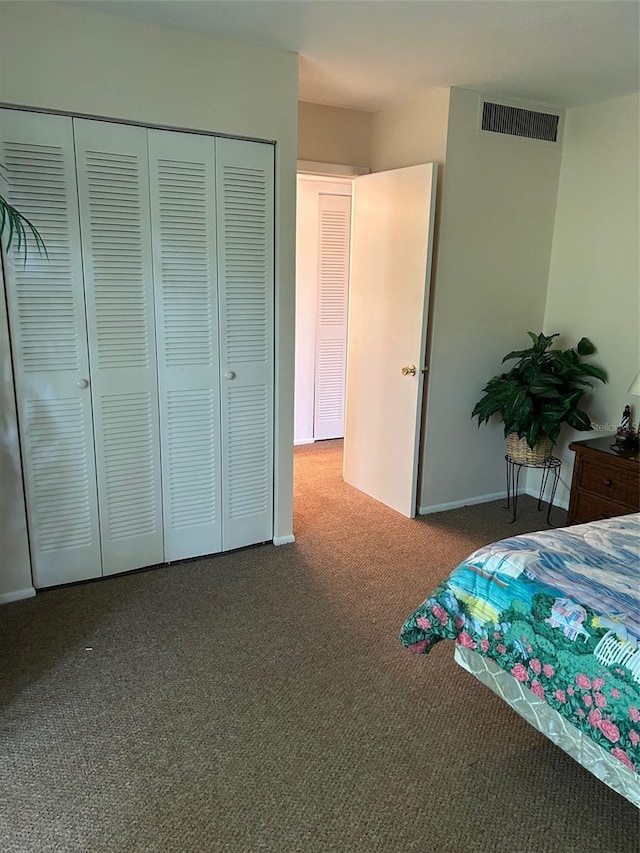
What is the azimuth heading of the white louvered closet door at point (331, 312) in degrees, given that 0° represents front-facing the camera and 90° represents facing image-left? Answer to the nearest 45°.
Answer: approximately 0°

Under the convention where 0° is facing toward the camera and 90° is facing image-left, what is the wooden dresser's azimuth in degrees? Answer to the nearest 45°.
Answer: approximately 45°

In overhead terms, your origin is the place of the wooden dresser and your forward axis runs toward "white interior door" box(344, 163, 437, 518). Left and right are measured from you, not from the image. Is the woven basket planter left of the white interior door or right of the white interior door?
right

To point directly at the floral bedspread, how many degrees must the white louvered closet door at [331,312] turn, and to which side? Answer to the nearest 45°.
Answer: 0° — it already faces it

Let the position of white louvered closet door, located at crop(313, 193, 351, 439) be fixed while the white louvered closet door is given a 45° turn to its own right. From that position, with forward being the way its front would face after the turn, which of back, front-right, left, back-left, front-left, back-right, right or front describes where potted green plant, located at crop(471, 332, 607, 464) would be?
left

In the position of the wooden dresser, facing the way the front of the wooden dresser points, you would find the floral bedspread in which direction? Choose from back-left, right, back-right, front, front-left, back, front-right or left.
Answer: front-left

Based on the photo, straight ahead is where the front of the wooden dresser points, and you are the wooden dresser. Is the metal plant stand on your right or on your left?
on your right

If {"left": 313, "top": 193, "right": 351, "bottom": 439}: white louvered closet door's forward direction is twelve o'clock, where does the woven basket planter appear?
The woven basket planter is roughly at 11 o'clock from the white louvered closet door.

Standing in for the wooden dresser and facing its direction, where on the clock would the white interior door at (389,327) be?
The white interior door is roughly at 2 o'clock from the wooden dresser.

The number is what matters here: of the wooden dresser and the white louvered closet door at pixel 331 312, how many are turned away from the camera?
0

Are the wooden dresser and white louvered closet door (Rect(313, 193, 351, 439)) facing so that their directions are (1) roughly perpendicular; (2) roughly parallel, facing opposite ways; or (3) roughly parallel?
roughly perpendicular

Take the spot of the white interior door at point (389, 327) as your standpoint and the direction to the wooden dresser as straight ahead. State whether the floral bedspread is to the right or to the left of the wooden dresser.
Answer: right

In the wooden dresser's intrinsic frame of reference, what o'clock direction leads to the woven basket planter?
The woven basket planter is roughly at 3 o'clock from the wooden dresser.
